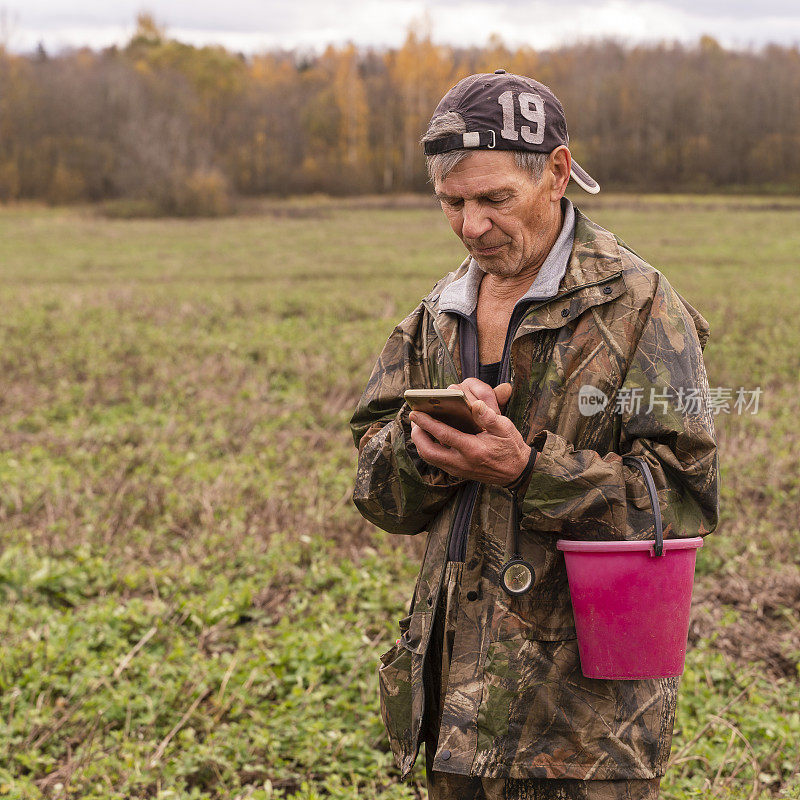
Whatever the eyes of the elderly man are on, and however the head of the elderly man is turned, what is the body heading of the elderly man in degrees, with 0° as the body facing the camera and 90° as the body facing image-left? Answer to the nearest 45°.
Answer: approximately 45°

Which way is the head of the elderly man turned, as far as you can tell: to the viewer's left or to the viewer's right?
to the viewer's left
